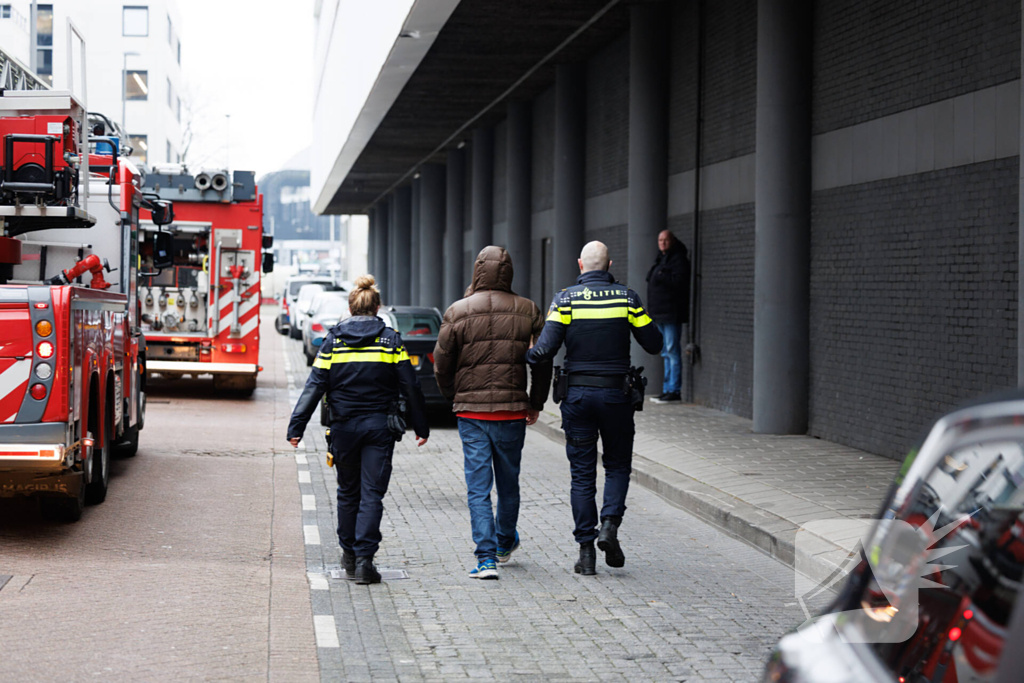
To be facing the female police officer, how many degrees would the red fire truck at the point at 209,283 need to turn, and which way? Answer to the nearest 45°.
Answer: approximately 180°

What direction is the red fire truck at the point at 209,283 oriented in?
away from the camera

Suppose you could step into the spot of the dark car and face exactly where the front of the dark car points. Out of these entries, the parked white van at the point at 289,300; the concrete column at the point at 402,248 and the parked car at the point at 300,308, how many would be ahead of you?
3

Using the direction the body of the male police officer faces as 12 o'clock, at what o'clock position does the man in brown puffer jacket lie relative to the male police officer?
The man in brown puffer jacket is roughly at 9 o'clock from the male police officer.

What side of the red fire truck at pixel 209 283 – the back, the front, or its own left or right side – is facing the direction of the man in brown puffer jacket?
back

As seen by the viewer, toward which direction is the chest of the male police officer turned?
away from the camera

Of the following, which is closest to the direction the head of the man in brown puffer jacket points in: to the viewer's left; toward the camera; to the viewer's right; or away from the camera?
away from the camera

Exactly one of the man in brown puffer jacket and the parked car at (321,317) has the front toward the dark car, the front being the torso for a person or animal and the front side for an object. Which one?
the man in brown puffer jacket

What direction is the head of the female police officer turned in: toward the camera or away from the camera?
away from the camera

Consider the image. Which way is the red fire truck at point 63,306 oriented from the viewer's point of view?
away from the camera

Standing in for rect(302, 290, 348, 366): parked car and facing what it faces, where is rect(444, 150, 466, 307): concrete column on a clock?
The concrete column is roughly at 1 o'clock from the parked car.

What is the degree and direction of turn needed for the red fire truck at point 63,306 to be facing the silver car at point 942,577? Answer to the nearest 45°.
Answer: approximately 180°

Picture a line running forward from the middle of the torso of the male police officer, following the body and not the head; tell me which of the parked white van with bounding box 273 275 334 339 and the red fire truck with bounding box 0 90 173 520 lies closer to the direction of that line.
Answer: the parked white van

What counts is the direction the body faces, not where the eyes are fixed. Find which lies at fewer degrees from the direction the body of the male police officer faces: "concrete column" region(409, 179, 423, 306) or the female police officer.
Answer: the concrete column

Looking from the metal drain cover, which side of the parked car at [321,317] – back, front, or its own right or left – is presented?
back

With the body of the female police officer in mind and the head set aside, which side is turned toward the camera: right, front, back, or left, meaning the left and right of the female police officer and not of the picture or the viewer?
back

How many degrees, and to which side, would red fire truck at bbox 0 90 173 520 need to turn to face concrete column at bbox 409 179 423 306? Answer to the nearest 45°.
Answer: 0° — it already faces it
